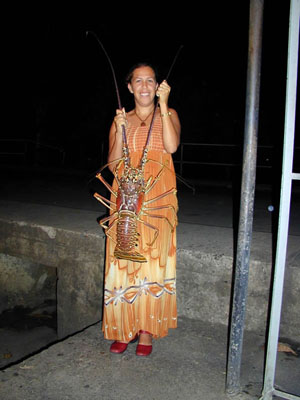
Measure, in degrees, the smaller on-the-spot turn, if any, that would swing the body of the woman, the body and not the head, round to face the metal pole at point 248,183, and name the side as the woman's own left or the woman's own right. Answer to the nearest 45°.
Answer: approximately 45° to the woman's own left

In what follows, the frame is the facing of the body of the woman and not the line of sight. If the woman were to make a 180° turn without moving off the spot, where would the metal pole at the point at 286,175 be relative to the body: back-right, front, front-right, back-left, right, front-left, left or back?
back-right

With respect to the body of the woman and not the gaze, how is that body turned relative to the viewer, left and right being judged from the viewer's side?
facing the viewer
